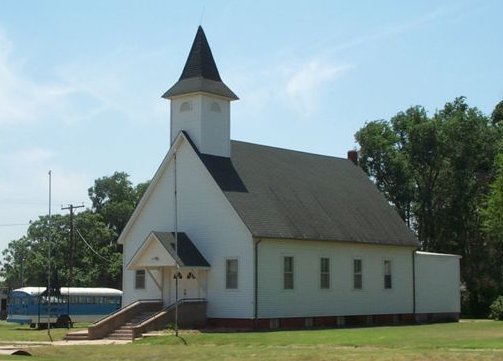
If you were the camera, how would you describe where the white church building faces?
facing the viewer and to the left of the viewer
